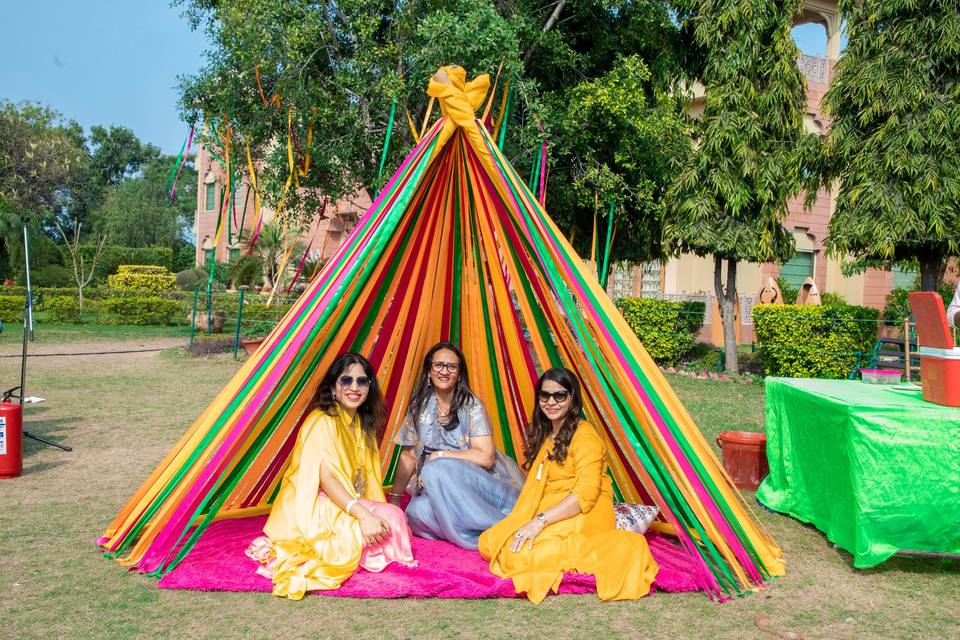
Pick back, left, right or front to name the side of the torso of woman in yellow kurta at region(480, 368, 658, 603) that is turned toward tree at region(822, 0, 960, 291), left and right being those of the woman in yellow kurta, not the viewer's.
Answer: back

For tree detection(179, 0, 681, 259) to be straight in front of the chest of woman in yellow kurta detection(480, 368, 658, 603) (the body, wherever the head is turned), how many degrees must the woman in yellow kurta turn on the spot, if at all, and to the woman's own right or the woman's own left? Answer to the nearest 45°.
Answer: approximately 135° to the woman's own right

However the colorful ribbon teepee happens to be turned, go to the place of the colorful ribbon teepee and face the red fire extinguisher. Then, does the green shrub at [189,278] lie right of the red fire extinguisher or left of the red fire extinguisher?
right

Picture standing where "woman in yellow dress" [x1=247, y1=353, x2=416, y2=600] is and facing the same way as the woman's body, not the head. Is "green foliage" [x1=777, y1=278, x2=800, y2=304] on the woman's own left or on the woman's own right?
on the woman's own left

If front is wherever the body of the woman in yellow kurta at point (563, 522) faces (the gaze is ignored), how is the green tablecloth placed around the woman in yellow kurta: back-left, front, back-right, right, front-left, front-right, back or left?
back-left

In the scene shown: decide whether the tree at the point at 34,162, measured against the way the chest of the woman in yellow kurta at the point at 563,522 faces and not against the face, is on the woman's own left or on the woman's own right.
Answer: on the woman's own right

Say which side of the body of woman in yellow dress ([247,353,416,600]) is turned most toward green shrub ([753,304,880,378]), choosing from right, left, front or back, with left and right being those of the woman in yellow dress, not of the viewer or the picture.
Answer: left

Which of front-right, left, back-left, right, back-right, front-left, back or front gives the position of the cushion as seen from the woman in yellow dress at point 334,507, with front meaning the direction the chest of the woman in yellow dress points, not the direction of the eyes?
front-left

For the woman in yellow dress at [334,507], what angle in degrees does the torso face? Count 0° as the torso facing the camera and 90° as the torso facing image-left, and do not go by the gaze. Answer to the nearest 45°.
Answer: approximately 315°

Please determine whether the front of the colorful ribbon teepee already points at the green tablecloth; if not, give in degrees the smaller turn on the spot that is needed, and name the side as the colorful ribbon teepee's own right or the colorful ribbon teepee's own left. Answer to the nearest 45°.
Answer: approximately 90° to the colorful ribbon teepee's own left
